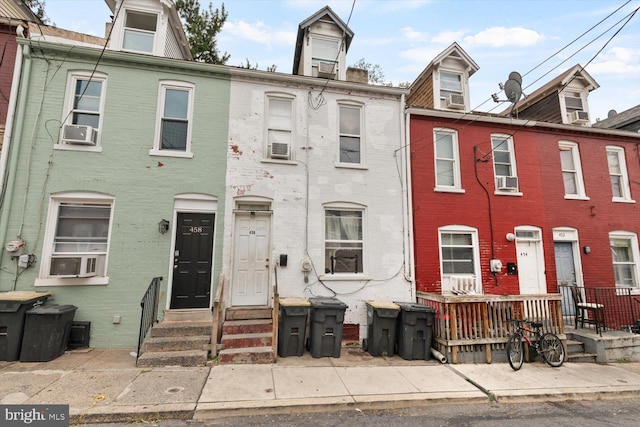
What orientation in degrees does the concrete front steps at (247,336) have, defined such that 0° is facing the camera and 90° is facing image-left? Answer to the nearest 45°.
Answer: approximately 0°

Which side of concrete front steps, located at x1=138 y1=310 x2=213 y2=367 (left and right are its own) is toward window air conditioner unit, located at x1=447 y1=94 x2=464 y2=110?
left

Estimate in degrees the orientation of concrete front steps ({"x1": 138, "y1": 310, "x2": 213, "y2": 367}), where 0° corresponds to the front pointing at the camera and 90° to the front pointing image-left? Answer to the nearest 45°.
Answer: approximately 0°

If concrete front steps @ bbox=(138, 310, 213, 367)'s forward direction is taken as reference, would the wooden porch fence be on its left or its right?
on its left
